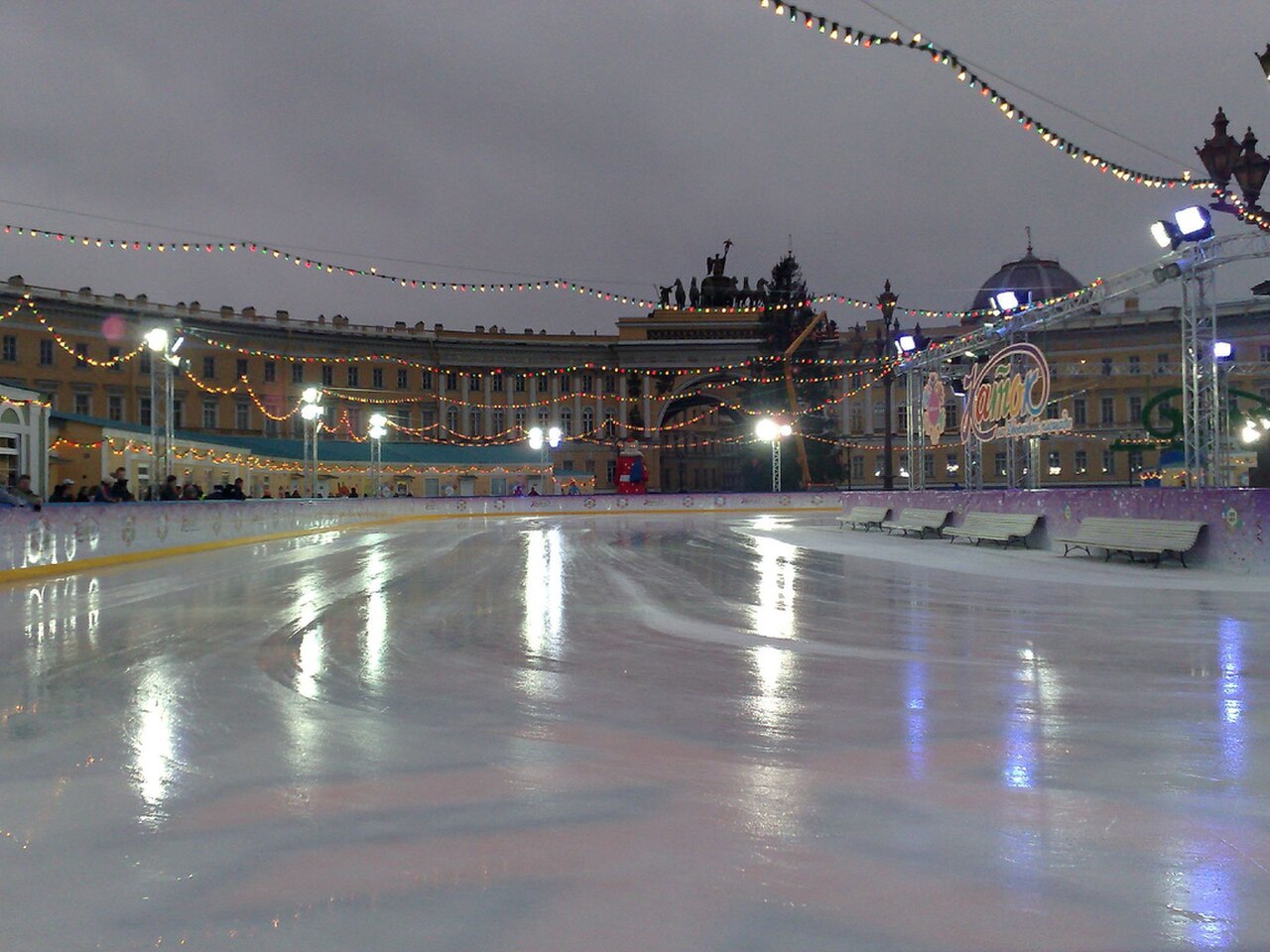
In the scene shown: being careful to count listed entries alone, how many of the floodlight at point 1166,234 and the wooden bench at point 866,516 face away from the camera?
0

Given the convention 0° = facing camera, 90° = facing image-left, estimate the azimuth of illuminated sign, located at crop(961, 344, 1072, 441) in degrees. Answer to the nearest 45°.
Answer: approximately 45°

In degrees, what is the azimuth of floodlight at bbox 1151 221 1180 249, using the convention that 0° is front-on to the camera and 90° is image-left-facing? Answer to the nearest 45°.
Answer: approximately 45°

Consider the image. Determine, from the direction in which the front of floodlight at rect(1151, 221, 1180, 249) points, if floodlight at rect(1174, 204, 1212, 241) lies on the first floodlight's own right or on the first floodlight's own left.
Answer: on the first floodlight's own left

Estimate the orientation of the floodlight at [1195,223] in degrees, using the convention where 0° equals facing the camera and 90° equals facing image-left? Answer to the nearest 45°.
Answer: approximately 45°

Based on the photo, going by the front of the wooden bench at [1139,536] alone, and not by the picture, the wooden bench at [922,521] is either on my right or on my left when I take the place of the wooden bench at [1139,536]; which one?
on my right

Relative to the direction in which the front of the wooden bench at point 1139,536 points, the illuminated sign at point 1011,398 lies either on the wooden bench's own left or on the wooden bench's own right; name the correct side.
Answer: on the wooden bench's own right

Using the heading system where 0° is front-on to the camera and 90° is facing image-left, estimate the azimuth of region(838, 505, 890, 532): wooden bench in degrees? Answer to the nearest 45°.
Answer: approximately 45°

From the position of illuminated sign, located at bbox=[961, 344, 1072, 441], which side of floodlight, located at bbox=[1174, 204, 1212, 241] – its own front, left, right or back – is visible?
right

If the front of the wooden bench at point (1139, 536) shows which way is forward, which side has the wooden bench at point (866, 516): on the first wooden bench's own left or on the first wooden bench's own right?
on the first wooden bench's own right
